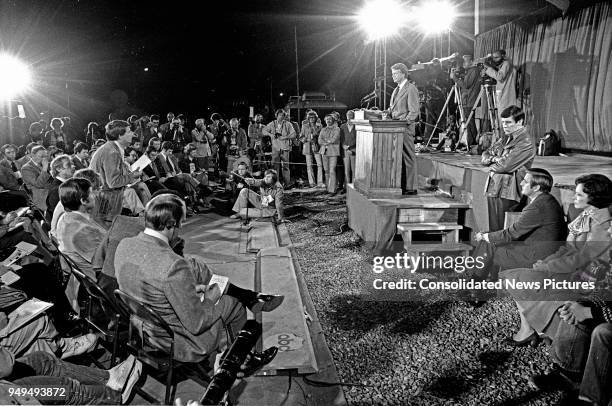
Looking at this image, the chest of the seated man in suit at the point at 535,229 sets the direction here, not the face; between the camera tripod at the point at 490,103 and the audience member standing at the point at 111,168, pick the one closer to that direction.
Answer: the audience member standing

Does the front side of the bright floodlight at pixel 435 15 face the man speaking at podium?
yes

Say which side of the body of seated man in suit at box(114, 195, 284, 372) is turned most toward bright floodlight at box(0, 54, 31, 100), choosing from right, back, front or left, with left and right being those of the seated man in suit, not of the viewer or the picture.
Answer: left

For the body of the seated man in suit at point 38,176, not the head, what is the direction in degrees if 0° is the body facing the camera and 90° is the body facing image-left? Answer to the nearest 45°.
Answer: approximately 315°

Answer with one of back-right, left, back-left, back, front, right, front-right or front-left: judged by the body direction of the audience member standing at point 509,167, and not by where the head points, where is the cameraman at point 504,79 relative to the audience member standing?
back-right

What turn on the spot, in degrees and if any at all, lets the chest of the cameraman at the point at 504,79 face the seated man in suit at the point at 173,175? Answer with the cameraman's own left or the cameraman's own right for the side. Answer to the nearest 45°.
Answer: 0° — they already face them

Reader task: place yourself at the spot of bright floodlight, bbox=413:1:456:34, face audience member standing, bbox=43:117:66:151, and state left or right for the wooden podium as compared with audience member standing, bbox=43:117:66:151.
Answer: left

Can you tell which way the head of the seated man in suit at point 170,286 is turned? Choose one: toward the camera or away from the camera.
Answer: away from the camera

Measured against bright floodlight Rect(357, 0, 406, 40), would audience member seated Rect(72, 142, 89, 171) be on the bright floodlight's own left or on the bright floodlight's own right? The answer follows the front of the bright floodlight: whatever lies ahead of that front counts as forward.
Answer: on the bright floodlight's own right

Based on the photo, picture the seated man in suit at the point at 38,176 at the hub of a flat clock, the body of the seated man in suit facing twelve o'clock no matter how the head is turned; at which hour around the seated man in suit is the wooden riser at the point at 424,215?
The wooden riser is roughly at 12 o'clock from the seated man in suit.

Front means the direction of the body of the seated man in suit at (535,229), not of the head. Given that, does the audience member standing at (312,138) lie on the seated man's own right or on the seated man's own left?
on the seated man's own right

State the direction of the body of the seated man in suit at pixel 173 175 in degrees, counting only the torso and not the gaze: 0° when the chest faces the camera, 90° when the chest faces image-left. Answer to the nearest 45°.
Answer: approximately 315°

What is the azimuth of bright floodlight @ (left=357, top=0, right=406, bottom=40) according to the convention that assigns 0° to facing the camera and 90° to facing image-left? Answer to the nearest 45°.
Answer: approximately 0°
